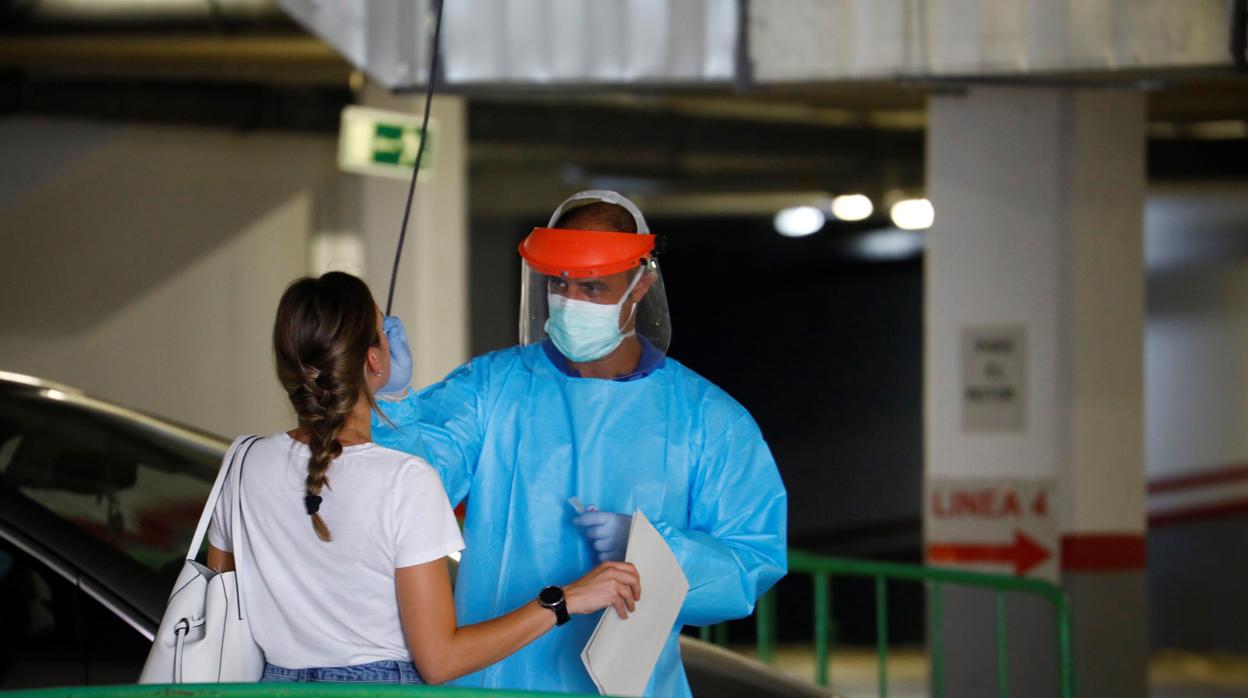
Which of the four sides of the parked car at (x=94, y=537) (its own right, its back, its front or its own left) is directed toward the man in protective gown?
front

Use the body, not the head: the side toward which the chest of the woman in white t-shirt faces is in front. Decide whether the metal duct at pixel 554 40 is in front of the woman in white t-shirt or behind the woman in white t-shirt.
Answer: in front

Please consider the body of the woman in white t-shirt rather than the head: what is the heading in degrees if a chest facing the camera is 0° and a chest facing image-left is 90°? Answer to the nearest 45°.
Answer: approximately 225°

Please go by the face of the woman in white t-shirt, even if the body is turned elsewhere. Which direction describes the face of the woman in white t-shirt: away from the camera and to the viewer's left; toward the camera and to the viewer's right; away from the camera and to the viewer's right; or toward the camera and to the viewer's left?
away from the camera and to the viewer's right

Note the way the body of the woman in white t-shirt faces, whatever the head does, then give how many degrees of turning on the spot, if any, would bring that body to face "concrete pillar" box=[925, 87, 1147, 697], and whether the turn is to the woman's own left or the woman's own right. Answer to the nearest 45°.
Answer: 0° — they already face it

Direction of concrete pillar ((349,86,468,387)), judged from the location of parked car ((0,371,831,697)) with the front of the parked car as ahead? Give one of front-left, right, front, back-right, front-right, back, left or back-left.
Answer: back-left

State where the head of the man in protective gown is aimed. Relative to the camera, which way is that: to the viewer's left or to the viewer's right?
to the viewer's left

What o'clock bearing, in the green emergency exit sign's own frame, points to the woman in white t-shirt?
The woman in white t-shirt is roughly at 12 o'clock from the green emergency exit sign.

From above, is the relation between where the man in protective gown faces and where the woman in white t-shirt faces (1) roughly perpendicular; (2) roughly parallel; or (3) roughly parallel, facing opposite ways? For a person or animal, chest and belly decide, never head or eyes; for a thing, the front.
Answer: roughly parallel, facing opposite ways

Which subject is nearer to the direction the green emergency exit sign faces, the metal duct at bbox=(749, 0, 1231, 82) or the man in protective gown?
the man in protective gown

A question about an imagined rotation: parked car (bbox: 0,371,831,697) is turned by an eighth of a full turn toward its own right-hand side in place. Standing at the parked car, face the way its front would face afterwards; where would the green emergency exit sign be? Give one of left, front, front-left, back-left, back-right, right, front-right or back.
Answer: back

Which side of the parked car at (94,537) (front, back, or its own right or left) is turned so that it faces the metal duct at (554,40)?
left

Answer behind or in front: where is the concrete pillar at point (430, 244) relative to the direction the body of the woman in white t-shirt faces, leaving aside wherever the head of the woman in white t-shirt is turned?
in front

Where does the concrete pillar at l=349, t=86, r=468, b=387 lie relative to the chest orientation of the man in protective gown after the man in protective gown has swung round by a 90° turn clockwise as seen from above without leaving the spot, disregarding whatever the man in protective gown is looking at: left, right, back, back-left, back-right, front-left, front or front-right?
front-right

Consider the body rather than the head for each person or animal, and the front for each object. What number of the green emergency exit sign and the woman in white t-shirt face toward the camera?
1

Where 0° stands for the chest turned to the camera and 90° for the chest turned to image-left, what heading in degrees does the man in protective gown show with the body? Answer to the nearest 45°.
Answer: approximately 45°

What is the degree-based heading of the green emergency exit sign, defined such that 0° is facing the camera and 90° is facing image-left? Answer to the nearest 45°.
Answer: approximately 0°

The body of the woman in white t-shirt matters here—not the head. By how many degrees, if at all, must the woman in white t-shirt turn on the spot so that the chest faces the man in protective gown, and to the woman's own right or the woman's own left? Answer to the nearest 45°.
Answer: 0° — they already face them

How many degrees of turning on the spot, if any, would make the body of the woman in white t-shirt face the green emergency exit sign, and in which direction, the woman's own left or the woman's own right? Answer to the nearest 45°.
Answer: approximately 45° to the woman's own left

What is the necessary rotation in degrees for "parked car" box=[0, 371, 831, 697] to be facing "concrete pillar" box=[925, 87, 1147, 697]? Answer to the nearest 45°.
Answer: approximately 90° to its left
